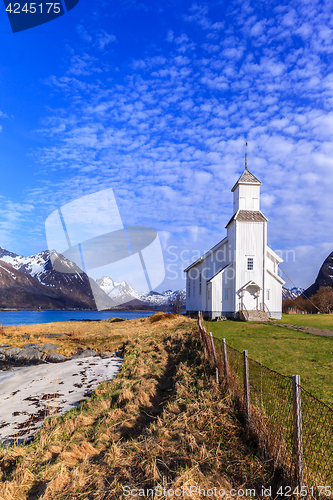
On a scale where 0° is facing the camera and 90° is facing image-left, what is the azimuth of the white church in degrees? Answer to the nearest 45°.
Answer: approximately 0°
